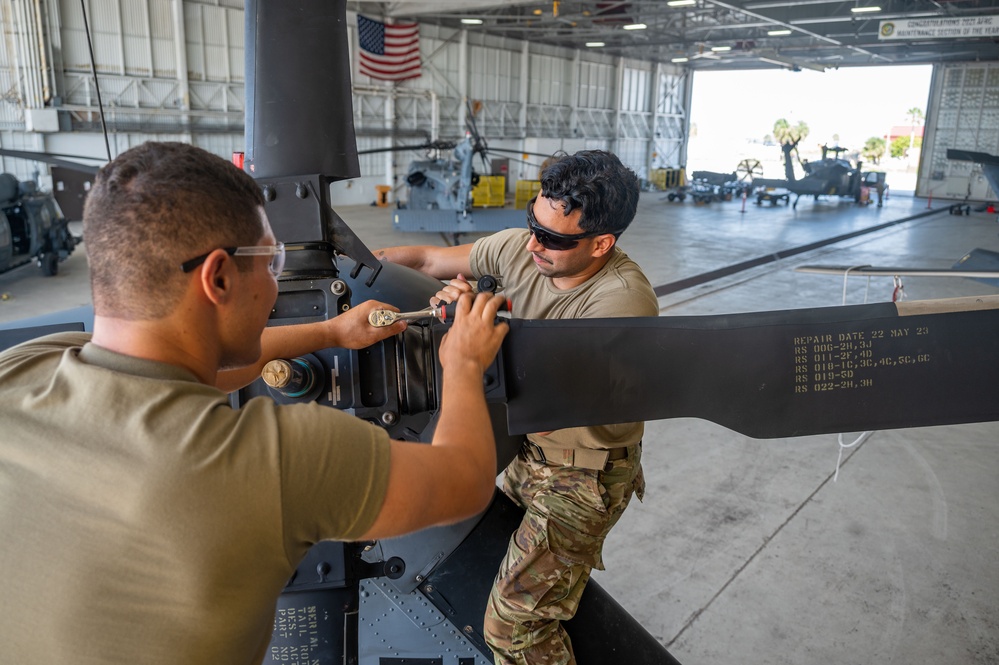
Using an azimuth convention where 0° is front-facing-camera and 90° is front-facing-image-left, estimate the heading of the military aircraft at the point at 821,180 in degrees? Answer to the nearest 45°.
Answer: approximately 315°

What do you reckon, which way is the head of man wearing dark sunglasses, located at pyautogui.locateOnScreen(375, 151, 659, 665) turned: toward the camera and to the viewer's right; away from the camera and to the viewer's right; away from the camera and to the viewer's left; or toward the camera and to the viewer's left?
toward the camera and to the viewer's left

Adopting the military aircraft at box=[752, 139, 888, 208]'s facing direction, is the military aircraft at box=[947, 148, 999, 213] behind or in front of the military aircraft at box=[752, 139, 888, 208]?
in front

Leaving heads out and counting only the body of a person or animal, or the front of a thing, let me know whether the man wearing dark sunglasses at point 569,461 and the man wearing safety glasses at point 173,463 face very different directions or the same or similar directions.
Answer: very different directions

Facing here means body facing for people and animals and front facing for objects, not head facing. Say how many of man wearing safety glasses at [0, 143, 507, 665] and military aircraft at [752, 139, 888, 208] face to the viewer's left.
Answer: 0

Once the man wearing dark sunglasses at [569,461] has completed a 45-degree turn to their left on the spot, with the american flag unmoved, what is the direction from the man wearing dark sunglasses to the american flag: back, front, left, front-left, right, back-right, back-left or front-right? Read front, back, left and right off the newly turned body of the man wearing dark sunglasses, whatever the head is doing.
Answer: back

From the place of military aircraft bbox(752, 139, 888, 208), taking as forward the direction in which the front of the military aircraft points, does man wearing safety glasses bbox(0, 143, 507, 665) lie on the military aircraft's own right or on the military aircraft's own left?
on the military aircraft's own right

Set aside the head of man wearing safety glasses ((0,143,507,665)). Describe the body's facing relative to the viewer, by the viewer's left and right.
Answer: facing away from the viewer and to the right of the viewer

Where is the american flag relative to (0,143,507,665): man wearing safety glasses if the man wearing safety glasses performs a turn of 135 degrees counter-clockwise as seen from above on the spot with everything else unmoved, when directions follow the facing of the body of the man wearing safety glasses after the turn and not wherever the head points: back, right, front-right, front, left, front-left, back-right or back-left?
right

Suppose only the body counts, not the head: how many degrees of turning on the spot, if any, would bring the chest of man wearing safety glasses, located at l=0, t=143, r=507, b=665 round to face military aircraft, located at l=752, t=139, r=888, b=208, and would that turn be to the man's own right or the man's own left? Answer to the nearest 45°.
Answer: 0° — they already face it

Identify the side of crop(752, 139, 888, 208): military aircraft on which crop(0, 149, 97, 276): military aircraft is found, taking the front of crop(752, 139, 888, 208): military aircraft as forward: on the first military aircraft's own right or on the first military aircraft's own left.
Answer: on the first military aircraft's own right

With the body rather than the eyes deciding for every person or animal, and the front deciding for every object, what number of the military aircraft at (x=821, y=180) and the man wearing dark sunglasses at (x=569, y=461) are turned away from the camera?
0

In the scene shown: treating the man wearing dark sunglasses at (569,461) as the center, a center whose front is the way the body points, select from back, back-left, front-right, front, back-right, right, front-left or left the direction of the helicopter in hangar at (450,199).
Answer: back-right

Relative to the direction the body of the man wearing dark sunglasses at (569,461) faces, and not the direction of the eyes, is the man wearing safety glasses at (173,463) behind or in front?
in front

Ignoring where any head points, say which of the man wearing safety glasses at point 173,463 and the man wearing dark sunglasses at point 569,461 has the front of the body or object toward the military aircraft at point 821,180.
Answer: the man wearing safety glasses at point 173,463

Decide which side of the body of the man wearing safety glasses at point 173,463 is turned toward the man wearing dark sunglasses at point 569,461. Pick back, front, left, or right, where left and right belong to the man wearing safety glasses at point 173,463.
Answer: front

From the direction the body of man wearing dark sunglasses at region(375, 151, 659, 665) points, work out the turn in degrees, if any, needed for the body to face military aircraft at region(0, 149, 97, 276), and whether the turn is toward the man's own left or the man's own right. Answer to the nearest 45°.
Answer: approximately 90° to the man's own right
